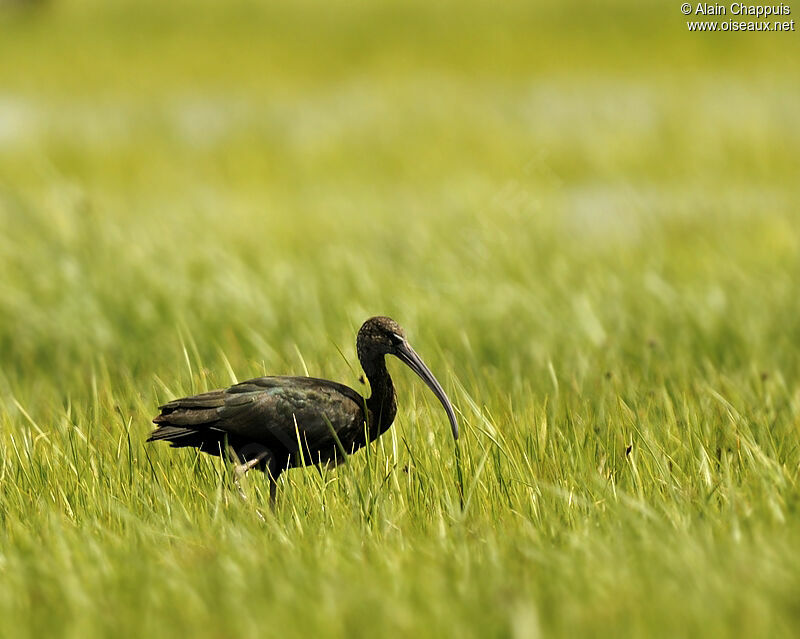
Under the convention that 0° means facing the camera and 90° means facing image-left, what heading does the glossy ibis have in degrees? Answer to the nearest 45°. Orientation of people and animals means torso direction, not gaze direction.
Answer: approximately 270°
